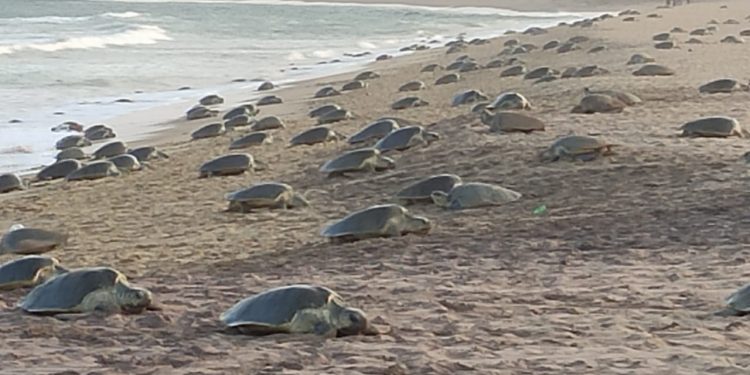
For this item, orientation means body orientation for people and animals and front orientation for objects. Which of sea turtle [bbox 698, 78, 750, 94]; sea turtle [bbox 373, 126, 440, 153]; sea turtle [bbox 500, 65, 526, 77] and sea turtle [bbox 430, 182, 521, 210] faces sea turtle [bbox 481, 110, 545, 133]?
sea turtle [bbox 373, 126, 440, 153]

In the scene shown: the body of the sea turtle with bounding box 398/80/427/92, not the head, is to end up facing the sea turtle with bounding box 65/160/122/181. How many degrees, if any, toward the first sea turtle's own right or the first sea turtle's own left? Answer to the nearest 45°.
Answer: approximately 135° to the first sea turtle's own right

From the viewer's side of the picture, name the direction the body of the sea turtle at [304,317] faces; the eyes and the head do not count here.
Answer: to the viewer's right

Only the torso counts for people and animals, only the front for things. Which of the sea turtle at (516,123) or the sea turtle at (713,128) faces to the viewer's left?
the sea turtle at (516,123)

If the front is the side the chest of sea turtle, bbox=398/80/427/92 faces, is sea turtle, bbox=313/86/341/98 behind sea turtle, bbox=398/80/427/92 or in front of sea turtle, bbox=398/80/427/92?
behind

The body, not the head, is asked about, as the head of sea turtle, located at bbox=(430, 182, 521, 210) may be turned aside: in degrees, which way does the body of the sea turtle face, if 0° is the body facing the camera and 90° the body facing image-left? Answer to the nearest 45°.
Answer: approximately 90°

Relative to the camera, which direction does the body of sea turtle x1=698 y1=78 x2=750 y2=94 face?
to the viewer's right

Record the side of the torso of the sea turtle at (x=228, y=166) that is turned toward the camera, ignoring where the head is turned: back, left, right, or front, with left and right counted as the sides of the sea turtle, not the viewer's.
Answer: right

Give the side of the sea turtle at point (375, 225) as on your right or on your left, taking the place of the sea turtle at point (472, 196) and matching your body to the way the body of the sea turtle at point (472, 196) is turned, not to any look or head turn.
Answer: on your left

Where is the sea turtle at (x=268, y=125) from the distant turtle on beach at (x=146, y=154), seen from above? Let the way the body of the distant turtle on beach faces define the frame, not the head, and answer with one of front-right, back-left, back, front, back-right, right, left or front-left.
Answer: front-left

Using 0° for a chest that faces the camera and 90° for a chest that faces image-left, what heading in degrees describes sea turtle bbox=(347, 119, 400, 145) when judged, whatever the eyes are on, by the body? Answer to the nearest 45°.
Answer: approximately 270°

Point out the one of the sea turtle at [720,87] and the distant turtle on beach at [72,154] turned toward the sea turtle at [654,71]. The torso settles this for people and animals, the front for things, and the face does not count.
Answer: the distant turtle on beach

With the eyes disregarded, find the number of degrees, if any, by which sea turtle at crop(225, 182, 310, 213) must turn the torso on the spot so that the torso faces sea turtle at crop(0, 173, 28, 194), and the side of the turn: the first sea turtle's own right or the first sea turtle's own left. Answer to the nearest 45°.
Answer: approximately 135° to the first sea turtle's own left

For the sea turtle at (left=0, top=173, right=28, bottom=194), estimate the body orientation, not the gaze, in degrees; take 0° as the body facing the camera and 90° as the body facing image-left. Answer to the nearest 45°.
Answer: approximately 270°

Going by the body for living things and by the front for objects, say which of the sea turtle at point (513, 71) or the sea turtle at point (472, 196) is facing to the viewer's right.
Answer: the sea turtle at point (513, 71)

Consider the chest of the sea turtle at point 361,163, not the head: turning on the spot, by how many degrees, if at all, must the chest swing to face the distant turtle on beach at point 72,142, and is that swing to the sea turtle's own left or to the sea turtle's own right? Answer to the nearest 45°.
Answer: approximately 135° to the sea turtle's own left
